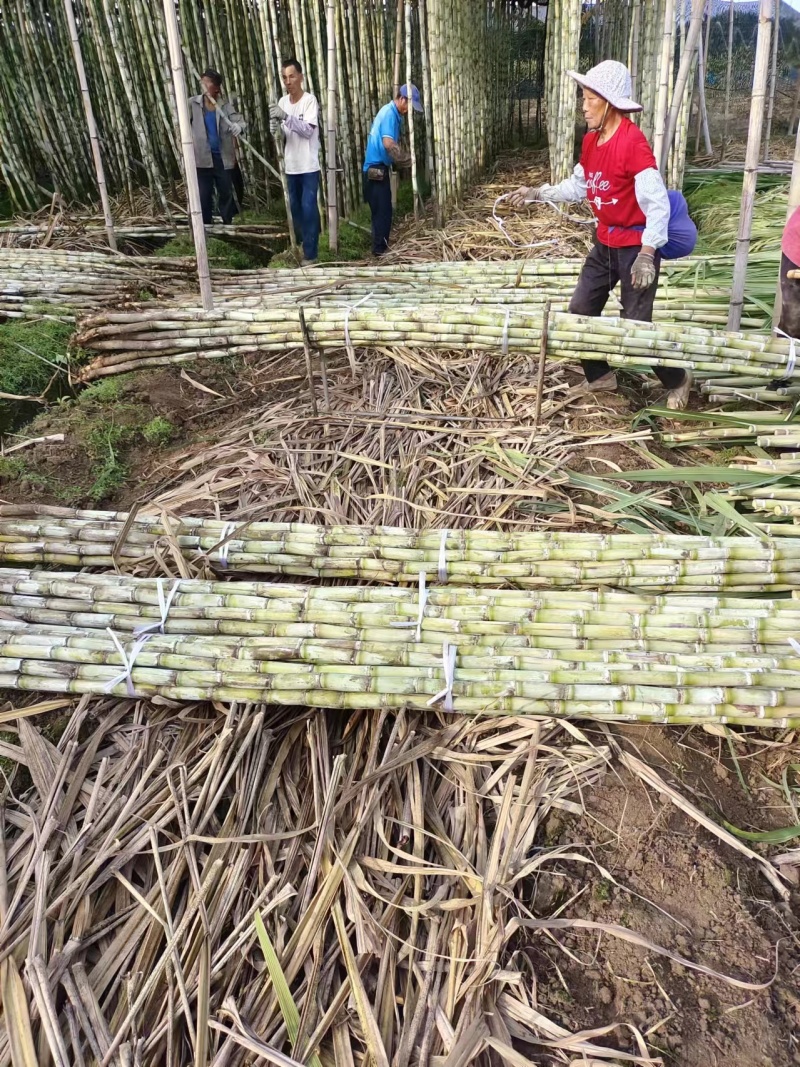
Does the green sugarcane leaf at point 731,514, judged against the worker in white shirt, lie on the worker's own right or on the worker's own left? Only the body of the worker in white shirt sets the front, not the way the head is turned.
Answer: on the worker's own left

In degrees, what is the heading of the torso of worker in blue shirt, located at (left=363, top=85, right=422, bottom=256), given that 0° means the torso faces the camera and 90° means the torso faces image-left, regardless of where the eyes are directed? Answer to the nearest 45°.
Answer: approximately 270°

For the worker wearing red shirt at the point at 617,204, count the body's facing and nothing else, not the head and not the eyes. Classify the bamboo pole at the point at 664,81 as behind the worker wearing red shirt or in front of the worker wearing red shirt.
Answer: behind

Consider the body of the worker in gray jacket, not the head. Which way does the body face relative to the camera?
toward the camera

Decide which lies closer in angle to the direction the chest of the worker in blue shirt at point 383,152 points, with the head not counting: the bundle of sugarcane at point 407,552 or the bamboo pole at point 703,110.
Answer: the bamboo pole

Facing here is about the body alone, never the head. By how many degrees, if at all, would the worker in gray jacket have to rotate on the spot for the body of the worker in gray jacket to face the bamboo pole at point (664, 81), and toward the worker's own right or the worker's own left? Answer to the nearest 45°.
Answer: approximately 45° to the worker's own left

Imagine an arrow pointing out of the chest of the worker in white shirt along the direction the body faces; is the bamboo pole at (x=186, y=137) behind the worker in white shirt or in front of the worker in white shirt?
in front

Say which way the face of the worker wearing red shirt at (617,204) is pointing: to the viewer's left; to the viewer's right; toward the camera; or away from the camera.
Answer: to the viewer's left

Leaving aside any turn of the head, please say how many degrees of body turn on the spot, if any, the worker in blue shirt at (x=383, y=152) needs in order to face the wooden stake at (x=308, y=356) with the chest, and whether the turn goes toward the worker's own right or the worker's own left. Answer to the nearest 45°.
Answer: approximately 90° to the worker's own right

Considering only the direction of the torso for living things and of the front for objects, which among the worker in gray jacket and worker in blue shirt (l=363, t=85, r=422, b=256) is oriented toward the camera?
the worker in gray jacket

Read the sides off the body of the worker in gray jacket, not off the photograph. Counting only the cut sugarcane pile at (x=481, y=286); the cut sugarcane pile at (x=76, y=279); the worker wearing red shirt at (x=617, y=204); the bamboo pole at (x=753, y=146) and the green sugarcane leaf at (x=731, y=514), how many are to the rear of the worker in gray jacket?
0

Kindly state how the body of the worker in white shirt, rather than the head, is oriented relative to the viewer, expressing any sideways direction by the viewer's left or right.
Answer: facing the viewer and to the left of the viewer

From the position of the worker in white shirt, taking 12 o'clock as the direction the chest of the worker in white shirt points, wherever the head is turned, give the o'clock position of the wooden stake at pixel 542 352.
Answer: The wooden stake is roughly at 10 o'clock from the worker in white shirt.

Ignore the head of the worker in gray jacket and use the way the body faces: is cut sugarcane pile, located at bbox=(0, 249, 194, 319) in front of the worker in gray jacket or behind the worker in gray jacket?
in front

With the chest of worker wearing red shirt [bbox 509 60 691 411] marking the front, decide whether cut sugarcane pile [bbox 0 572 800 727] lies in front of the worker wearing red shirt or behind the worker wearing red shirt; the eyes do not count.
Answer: in front
